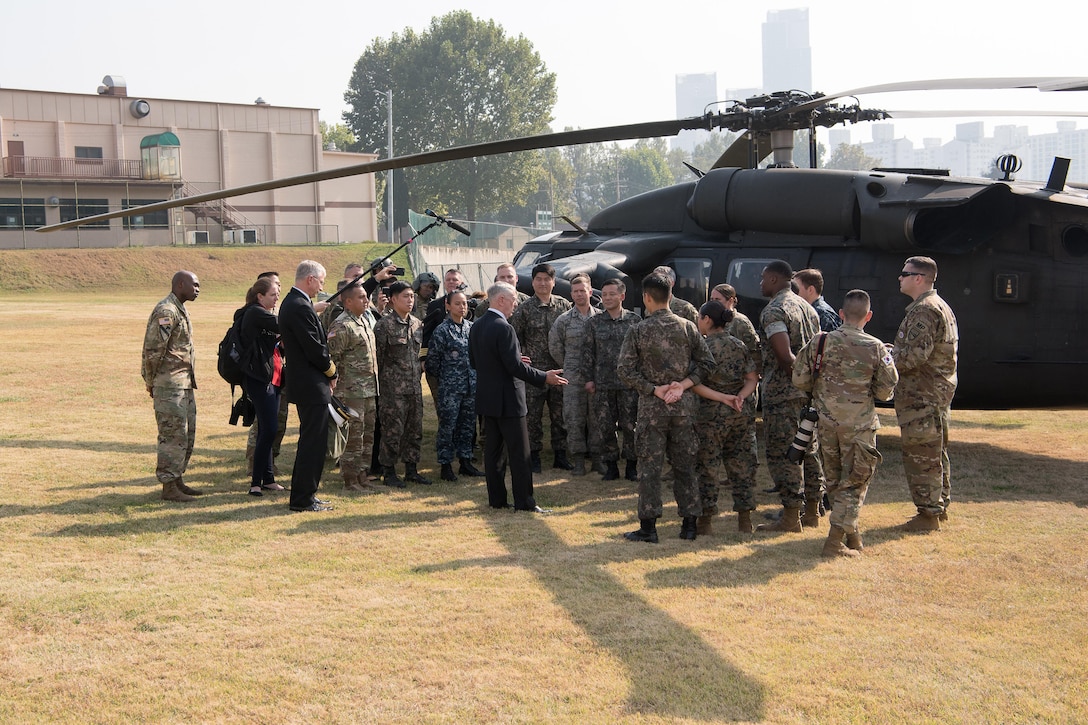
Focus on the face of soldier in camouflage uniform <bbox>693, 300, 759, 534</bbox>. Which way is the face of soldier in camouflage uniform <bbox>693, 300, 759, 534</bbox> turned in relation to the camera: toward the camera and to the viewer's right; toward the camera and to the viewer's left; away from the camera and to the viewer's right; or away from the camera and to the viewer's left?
away from the camera and to the viewer's left

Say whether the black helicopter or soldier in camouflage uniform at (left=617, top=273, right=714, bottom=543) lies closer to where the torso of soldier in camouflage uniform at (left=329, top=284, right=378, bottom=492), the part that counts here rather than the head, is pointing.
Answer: the soldier in camouflage uniform

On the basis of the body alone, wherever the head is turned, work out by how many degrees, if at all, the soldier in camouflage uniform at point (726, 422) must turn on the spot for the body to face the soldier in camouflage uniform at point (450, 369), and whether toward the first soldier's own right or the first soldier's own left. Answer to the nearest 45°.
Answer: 0° — they already face them

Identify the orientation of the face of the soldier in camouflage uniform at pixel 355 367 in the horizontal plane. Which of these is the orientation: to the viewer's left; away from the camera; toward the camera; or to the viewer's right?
to the viewer's right

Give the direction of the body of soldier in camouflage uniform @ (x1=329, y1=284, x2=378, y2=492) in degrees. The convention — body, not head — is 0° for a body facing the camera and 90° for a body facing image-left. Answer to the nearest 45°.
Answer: approximately 315°

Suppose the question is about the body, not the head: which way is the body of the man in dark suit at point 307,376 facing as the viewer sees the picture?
to the viewer's right

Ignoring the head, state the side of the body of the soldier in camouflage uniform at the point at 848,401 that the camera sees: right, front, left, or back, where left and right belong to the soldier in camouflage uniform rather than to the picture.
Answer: back

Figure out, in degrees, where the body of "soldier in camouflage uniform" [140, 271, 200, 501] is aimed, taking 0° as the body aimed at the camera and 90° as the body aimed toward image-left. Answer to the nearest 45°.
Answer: approximately 270°

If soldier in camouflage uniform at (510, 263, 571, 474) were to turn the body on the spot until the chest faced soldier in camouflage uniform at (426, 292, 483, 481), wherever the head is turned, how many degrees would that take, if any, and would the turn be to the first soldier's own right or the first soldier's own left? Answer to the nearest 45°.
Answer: approximately 45° to the first soldier's own right
